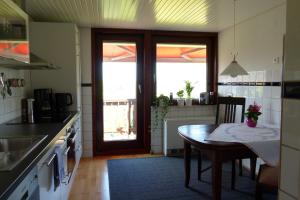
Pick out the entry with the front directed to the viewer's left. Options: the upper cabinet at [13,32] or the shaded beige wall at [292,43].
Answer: the shaded beige wall at [292,43]

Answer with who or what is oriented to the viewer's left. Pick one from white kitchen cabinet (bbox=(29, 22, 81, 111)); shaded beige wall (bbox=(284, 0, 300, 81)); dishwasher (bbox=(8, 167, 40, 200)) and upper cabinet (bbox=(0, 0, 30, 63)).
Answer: shaded beige wall (bbox=(284, 0, 300, 81))

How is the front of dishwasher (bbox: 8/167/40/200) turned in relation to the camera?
facing the viewer and to the right of the viewer

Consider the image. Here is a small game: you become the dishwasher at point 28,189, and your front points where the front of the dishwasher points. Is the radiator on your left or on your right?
on your left

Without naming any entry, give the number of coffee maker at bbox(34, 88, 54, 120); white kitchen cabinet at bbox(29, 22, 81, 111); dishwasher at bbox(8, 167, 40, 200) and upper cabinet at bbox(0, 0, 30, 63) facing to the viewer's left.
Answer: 0

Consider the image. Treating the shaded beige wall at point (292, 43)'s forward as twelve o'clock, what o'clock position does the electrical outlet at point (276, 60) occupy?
The electrical outlet is roughly at 3 o'clock from the shaded beige wall.

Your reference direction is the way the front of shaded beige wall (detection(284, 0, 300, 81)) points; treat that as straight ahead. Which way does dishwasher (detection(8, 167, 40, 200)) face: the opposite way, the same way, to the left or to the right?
the opposite way

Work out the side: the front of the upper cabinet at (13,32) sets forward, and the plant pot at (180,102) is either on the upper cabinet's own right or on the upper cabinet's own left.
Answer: on the upper cabinet's own left

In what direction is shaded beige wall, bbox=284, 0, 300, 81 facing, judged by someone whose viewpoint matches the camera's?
facing to the left of the viewer

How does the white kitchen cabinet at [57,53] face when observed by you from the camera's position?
facing to the right of the viewer

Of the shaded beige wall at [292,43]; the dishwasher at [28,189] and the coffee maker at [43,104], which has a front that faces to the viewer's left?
the shaded beige wall
